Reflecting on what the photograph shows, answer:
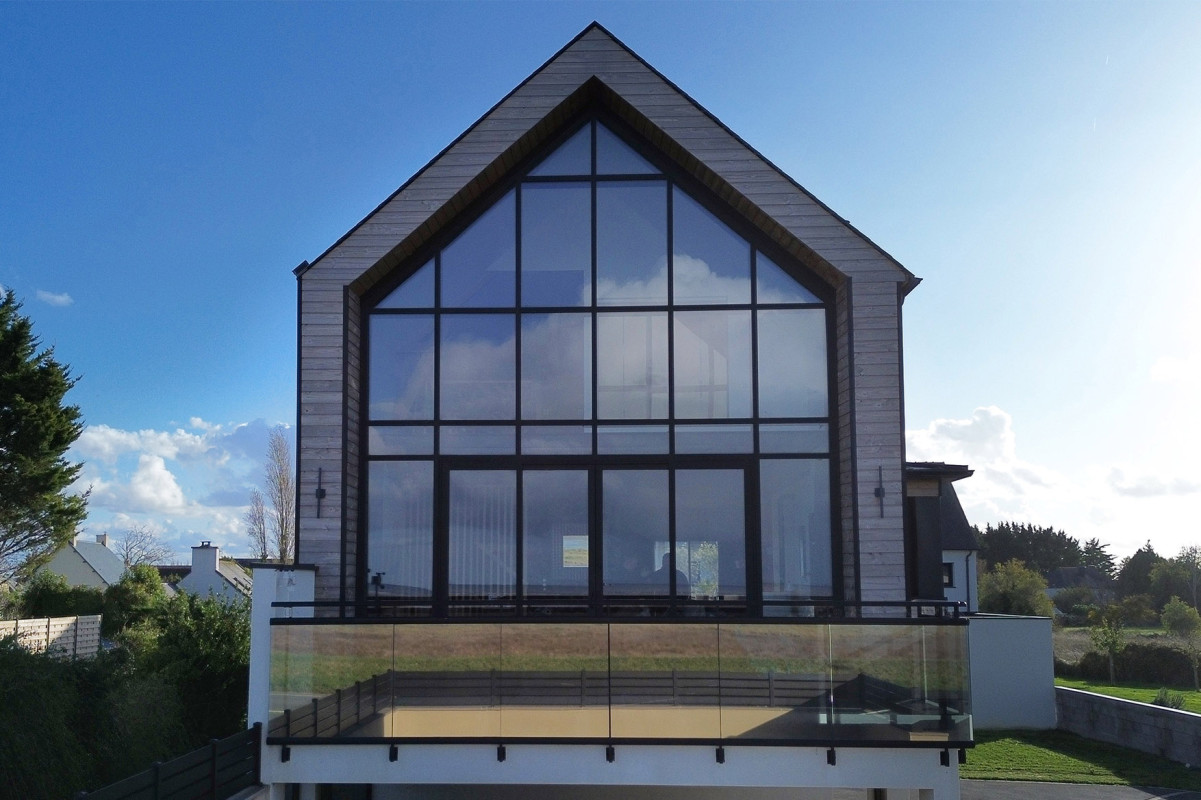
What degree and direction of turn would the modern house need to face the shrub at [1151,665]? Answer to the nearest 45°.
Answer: approximately 135° to its left

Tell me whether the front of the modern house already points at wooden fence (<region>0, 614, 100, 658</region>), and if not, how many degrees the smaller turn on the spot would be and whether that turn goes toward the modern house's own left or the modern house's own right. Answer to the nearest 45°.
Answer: approximately 135° to the modern house's own right

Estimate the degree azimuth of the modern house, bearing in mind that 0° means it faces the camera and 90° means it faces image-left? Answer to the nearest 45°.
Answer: approximately 0°

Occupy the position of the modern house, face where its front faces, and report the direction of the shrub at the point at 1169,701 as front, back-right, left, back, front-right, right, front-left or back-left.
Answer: back-left

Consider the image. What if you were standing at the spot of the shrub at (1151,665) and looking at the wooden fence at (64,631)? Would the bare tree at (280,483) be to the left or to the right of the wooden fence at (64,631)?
right

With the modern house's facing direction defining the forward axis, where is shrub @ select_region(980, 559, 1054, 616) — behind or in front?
behind

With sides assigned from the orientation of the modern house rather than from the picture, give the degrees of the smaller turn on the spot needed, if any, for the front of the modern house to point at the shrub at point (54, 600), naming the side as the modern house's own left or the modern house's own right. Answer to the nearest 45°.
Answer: approximately 135° to the modern house's own right
